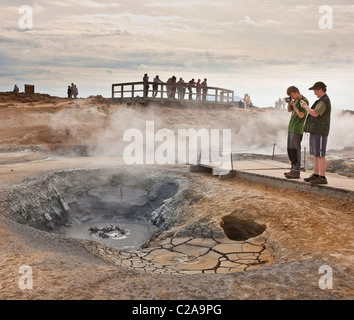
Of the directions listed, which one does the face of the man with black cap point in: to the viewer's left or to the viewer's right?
to the viewer's left

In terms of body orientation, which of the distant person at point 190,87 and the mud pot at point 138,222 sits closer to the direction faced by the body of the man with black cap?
the mud pot

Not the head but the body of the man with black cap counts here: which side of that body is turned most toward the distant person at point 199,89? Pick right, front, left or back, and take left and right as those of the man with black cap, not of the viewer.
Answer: right

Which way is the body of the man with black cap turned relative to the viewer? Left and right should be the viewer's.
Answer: facing to the left of the viewer

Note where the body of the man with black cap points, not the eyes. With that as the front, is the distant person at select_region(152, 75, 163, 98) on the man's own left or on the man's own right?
on the man's own right

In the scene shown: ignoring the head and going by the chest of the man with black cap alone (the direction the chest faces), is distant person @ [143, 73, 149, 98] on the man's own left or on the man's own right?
on the man's own right
